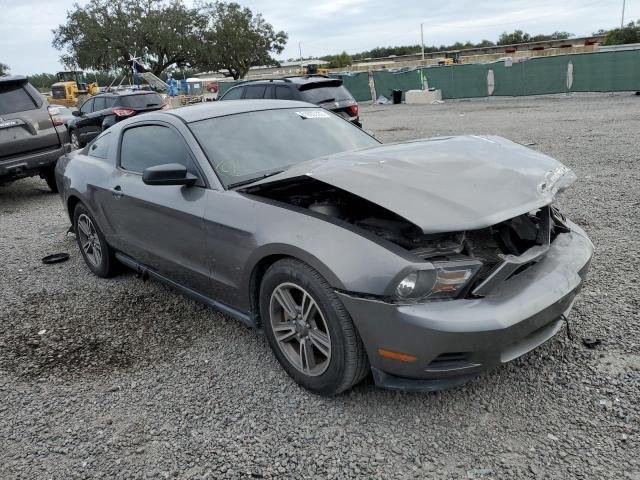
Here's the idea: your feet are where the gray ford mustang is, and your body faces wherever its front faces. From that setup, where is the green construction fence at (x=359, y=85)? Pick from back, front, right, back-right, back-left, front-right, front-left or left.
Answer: back-left

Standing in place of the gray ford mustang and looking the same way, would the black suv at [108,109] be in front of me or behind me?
behind

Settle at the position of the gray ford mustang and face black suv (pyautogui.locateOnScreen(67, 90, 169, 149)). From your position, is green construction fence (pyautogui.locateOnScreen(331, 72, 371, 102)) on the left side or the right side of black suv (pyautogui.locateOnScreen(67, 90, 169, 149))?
right

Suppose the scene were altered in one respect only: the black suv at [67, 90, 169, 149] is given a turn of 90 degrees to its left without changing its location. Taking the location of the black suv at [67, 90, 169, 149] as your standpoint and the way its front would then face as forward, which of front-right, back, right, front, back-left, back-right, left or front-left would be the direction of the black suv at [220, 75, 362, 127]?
left

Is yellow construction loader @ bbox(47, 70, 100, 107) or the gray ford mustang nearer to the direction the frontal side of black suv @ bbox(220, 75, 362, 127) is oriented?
the yellow construction loader

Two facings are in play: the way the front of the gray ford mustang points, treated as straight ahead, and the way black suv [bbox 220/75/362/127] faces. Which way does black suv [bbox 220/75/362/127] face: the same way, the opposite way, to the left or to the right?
the opposite way

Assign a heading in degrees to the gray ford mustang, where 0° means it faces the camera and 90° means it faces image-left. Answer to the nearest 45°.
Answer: approximately 315°

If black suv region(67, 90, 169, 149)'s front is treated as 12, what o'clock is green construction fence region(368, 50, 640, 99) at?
The green construction fence is roughly at 4 o'clock from the black suv.

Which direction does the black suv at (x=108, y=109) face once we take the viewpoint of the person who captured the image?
facing away from the viewer and to the left of the viewer

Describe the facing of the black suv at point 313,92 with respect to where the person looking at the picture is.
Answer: facing away from the viewer and to the left of the viewer

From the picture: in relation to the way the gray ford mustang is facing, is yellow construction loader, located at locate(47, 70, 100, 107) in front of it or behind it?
behind

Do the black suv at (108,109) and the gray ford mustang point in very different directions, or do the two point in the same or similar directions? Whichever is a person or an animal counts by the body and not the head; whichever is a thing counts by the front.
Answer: very different directions
